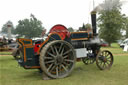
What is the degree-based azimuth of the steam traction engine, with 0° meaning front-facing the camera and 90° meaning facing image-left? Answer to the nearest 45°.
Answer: approximately 225°

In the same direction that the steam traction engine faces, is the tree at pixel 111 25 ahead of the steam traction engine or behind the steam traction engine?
ahead
